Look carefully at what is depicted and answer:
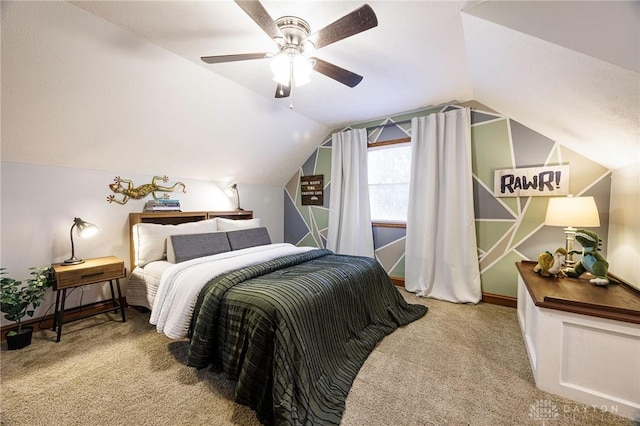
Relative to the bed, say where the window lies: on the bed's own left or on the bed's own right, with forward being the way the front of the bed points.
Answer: on the bed's own left

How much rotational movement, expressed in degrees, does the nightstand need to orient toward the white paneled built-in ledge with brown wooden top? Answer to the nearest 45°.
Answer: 0° — it already faces it

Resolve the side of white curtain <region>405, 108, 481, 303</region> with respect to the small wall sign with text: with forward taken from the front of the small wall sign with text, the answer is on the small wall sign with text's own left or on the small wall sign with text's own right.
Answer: on the small wall sign with text's own left

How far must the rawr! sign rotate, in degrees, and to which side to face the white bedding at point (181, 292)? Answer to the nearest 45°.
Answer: approximately 45° to its right

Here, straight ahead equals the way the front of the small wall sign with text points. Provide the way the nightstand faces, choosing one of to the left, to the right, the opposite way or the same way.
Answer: to the left

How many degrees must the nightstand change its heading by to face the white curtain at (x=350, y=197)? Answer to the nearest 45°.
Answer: approximately 45° to its left

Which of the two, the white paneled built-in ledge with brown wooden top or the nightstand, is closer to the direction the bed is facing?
the white paneled built-in ledge with brown wooden top

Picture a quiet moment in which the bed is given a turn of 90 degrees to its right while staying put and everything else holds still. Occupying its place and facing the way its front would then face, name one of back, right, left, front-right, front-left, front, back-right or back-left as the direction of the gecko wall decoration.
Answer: right

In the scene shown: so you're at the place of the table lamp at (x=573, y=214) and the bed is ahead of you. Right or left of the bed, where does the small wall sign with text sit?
right

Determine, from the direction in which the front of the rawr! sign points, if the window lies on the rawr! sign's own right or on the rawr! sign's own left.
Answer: on the rawr! sign's own right
